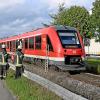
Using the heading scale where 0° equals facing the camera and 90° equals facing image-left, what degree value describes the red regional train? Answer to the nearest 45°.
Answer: approximately 315°

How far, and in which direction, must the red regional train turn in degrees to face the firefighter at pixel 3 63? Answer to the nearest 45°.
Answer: approximately 90° to its right
